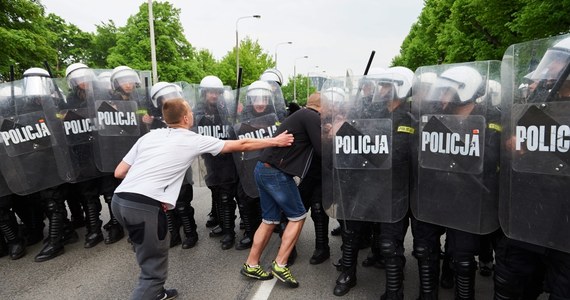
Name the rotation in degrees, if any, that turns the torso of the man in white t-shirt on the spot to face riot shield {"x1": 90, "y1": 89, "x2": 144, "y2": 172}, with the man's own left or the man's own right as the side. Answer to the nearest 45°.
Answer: approximately 45° to the man's own left

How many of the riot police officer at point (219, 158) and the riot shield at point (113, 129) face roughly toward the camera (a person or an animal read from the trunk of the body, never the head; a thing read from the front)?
2

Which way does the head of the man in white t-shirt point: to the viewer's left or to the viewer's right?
to the viewer's right

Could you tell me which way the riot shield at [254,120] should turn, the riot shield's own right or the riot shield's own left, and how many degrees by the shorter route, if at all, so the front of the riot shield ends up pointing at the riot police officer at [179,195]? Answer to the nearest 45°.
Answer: approximately 135° to the riot shield's own right

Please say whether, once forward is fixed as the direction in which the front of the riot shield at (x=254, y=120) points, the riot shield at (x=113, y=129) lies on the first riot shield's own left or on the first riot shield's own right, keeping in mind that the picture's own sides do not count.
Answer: on the first riot shield's own right

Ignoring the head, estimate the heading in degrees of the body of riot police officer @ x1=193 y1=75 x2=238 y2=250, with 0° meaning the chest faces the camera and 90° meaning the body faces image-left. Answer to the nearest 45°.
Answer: approximately 0°

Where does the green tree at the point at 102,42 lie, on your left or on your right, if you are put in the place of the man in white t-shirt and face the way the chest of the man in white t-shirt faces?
on your left

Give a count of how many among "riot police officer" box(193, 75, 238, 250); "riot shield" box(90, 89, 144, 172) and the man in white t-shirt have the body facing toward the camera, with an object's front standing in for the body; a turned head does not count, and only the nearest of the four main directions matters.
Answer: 2

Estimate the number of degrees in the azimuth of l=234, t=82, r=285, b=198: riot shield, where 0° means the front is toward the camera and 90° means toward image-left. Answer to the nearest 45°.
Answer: approximately 0°

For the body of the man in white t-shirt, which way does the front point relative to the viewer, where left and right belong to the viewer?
facing away from the viewer and to the right of the viewer

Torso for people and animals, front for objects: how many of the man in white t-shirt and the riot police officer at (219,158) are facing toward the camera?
1

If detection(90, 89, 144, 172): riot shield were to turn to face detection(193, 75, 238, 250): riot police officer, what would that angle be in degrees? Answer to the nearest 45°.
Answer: approximately 90° to its left

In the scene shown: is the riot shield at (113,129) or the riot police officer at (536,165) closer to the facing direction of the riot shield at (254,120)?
the riot police officer
